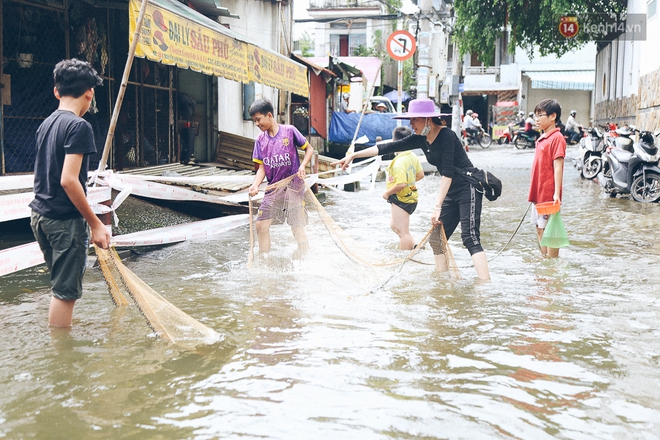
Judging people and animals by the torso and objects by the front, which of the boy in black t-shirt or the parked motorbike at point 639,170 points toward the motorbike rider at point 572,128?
the boy in black t-shirt

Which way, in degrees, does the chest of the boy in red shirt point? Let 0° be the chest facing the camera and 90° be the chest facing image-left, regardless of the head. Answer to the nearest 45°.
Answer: approximately 45°

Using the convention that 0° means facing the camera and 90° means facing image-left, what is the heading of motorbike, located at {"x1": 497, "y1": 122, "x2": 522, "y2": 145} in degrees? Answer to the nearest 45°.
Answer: approximately 45°
